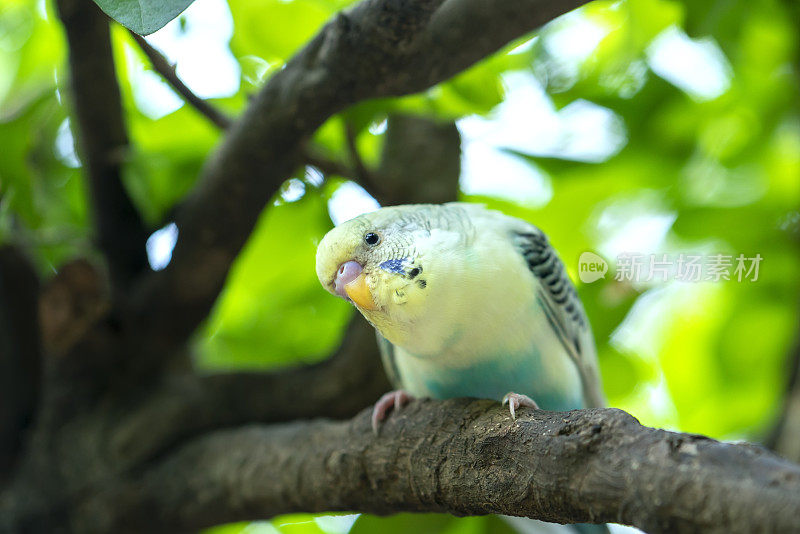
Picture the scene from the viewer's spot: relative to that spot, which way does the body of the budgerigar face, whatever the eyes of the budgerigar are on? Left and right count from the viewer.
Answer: facing the viewer and to the left of the viewer

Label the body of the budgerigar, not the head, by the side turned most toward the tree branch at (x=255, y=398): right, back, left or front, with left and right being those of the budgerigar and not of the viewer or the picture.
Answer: right

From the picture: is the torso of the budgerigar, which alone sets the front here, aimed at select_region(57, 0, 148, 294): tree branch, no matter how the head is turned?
no
